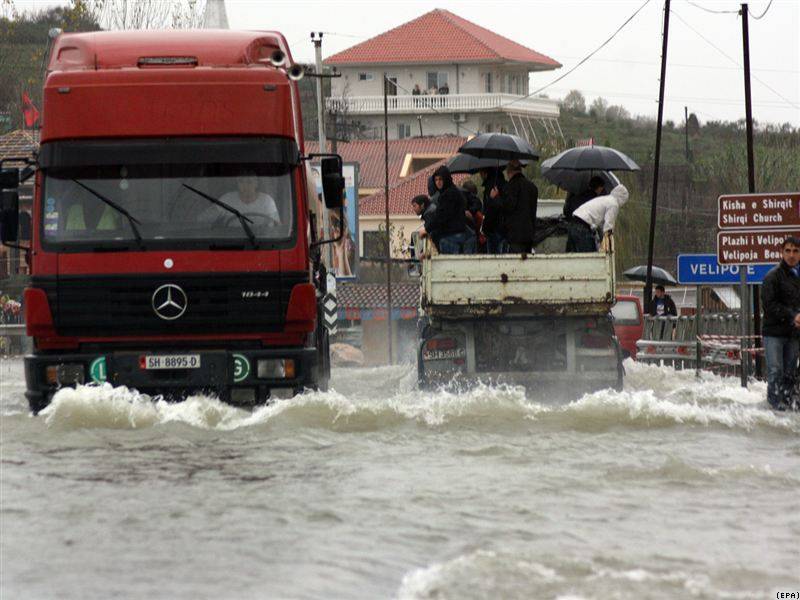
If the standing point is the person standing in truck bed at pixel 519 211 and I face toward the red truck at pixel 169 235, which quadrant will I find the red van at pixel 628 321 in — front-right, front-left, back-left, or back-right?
back-right

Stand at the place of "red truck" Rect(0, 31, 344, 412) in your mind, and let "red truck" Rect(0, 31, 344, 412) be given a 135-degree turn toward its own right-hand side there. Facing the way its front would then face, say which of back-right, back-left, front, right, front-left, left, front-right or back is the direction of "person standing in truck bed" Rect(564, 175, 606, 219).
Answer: right

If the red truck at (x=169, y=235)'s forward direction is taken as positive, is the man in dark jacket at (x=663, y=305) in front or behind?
behind

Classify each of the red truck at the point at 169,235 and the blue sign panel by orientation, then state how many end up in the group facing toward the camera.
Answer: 2

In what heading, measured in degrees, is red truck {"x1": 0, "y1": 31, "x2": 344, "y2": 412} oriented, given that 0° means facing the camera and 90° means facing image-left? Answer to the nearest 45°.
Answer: approximately 0°

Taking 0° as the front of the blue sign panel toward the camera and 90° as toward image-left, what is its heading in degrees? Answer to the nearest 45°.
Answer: approximately 0°
